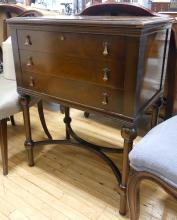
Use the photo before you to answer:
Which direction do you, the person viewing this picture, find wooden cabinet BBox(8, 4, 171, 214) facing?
facing the viewer and to the left of the viewer

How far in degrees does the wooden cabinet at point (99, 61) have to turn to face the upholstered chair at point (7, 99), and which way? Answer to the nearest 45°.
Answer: approximately 90° to its right

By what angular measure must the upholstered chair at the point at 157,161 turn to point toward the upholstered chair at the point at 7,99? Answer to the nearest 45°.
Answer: approximately 90° to its right

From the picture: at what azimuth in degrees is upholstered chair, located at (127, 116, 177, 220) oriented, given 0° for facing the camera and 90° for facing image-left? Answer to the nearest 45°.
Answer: approximately 45°

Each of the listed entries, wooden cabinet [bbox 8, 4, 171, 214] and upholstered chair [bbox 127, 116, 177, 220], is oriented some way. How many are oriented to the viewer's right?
0
